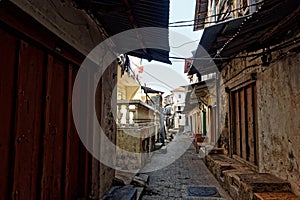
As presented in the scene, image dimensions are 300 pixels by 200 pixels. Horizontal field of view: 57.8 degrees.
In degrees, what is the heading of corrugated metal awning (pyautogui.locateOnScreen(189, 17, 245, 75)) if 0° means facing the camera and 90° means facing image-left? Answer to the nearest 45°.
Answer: approximately 90°

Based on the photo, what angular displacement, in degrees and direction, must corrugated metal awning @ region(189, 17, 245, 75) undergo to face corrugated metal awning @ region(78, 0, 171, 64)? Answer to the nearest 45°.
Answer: approximately 45° to its left
